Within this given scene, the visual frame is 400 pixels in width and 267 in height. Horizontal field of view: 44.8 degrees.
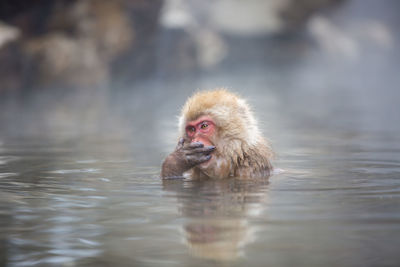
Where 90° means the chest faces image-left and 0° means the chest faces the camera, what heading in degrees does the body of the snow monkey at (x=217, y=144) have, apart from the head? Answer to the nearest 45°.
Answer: approximately 45°

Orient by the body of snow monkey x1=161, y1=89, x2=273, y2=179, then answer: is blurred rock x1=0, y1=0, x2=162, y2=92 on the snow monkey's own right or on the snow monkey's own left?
on the snow monkey's own right
